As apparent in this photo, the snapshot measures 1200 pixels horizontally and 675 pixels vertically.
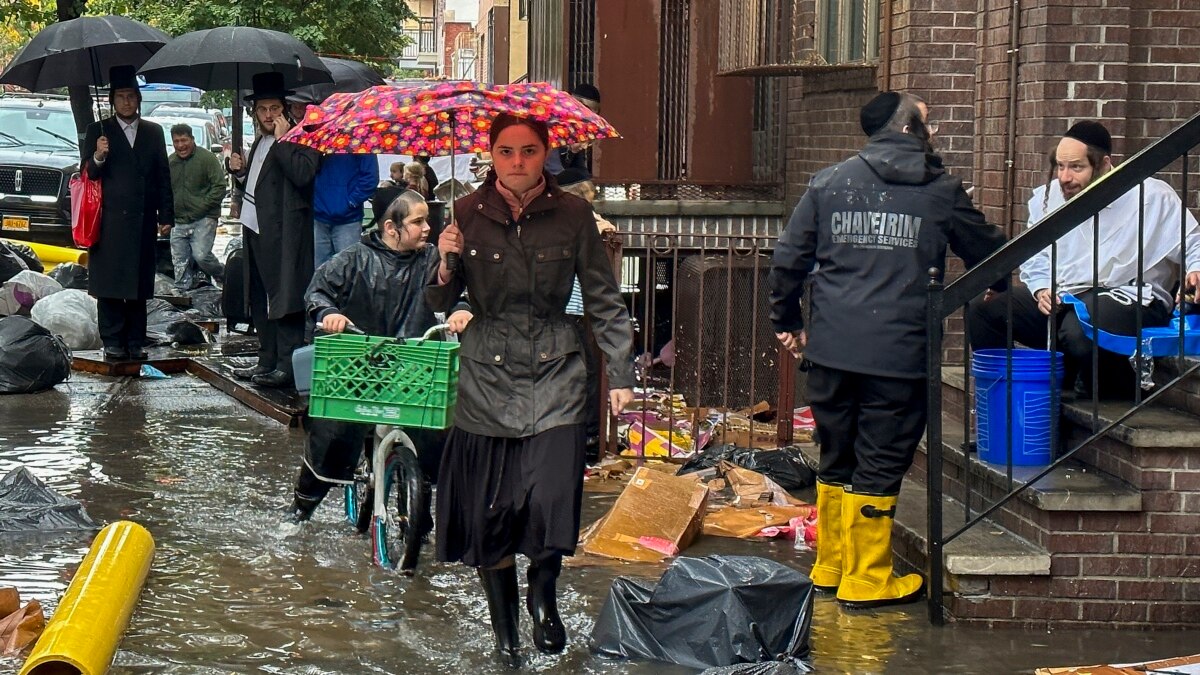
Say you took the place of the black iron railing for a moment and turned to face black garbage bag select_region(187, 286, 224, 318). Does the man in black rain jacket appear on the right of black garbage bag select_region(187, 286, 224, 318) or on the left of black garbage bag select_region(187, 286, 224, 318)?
left

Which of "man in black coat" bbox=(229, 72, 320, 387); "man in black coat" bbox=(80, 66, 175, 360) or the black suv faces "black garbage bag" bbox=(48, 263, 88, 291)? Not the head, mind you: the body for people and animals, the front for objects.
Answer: the black suv

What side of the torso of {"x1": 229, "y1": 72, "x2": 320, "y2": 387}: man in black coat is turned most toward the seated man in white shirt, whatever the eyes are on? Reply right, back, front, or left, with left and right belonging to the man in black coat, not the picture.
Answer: left

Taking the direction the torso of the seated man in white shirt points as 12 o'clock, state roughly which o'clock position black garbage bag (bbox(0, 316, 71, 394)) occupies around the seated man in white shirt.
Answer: The black garbage bag is roughly at 2 o'clock from the seated man in white shirt.

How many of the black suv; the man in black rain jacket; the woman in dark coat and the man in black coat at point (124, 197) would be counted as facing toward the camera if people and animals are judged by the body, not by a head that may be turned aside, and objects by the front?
3

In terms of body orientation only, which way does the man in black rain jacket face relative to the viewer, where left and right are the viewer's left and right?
facing away from the viewer and to the right of the viewer

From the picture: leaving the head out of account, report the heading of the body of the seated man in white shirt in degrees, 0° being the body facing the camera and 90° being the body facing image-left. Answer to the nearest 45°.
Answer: approximately 45°

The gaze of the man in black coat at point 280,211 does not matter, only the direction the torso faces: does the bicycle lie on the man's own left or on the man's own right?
on the man's own left

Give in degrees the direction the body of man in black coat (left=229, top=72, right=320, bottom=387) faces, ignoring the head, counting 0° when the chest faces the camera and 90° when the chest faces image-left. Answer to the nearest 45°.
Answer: approximately 45°

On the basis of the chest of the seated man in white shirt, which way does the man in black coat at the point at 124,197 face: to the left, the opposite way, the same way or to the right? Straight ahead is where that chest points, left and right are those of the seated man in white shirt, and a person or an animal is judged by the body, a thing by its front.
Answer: to the left

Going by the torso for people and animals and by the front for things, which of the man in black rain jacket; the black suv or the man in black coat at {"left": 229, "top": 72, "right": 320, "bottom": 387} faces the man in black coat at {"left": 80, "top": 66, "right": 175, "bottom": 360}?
the black suv
